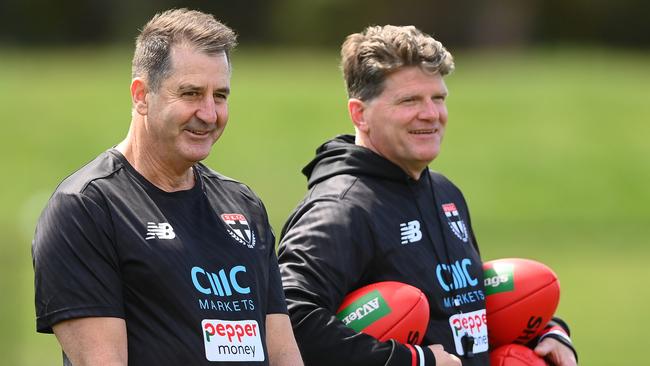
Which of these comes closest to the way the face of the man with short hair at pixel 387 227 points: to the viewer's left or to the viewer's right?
to the viewer's right

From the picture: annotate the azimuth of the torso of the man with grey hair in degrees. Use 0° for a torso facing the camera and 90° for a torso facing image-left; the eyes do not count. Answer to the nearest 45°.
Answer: approximately 315°

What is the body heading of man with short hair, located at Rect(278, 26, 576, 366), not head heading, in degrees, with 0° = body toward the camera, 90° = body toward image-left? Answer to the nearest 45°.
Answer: approximately 315°

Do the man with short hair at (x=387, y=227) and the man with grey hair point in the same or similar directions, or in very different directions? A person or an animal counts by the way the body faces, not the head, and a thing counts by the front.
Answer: same or similar directions

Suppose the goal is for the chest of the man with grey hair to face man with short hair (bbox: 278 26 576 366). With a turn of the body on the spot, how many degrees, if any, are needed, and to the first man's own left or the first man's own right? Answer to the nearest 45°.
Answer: approximately 90° to the first man's own left

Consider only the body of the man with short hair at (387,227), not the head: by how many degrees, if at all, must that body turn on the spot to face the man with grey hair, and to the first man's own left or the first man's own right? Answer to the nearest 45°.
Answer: approximately 90° to the first man's own right

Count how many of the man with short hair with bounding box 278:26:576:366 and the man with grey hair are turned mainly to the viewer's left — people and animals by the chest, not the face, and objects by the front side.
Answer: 0

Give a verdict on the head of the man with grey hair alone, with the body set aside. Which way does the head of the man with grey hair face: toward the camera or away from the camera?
toward the camera
